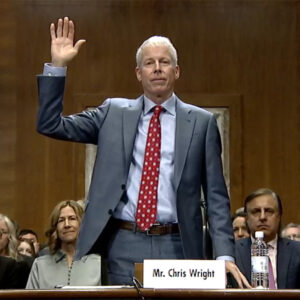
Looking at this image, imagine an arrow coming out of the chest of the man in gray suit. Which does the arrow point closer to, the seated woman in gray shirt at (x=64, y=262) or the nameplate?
the nameplate

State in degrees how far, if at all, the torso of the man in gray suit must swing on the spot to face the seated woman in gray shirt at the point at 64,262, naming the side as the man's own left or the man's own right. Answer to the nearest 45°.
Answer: approximately 180°

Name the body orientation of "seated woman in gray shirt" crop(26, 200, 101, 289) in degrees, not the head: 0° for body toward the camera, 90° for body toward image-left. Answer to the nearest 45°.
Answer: approximately 0°

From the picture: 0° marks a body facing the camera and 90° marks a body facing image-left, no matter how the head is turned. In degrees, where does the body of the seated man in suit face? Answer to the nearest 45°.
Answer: approximately 0°

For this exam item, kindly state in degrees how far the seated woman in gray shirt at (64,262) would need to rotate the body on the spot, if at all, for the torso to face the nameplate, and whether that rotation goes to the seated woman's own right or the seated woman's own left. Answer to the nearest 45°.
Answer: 0° — they already face it
